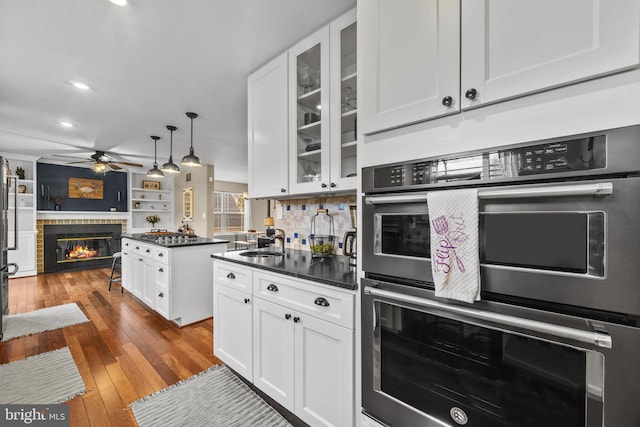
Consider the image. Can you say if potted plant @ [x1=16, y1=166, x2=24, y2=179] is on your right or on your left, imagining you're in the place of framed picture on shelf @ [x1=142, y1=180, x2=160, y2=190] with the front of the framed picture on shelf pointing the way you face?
on your right

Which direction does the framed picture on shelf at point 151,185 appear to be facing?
toward the camera

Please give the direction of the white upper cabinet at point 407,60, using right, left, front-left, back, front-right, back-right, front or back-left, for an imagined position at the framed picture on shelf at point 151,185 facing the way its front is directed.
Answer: front

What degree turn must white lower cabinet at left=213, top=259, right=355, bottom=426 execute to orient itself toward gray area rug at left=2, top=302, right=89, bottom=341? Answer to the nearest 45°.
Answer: approximately 90° to its right

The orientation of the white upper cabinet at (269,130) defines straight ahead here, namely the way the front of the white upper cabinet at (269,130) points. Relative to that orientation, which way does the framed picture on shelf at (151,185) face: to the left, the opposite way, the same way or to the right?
to the left

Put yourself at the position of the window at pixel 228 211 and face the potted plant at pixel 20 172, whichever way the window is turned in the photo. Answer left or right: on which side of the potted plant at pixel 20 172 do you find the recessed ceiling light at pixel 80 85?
left

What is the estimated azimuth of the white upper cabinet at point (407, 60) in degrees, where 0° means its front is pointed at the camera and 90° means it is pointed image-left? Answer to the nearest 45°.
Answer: approximately 45°

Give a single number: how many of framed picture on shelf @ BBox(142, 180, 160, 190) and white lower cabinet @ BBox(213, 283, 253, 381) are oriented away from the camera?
0

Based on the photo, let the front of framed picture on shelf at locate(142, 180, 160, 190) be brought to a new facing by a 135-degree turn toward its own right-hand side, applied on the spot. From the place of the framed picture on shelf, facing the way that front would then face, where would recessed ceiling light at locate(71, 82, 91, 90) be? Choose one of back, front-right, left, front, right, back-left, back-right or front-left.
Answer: back-left

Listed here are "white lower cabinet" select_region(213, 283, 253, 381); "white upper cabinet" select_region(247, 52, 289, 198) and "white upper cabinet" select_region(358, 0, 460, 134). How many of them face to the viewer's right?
0

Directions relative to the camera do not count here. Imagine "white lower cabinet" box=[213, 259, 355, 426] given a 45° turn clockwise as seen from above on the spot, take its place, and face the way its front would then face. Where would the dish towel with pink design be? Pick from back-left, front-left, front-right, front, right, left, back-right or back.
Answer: back-left

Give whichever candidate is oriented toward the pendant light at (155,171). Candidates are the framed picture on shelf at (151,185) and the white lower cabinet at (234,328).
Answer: the framed picture on shelf
